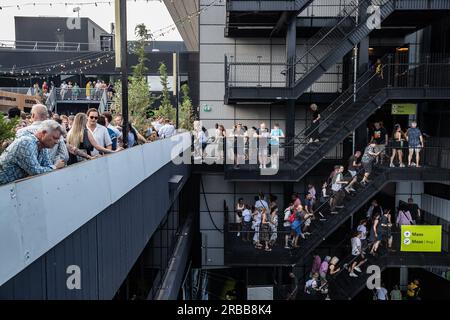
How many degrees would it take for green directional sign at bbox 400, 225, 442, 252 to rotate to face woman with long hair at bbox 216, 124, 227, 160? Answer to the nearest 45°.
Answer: approximately 90° to its right

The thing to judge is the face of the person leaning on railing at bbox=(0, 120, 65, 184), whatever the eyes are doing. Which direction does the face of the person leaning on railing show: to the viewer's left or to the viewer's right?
to the viewer's right

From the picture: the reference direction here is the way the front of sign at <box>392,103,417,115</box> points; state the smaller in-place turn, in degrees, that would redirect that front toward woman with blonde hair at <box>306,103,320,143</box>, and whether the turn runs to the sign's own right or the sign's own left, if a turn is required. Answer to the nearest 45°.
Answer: approximately 45° to the sign's own right

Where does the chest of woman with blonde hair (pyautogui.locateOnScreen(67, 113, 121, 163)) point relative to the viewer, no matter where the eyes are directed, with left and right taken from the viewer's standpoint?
facing away from the viewer and to the right of the viewer

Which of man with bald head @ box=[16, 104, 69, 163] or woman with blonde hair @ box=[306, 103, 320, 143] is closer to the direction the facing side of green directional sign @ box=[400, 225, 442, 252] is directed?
the man with bald head

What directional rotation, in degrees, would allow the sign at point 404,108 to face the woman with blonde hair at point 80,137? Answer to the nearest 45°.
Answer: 0° — it already faces them

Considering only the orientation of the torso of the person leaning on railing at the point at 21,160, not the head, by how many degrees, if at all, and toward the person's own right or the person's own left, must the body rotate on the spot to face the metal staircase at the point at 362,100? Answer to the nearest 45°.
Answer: approximately 45° to the person's own left

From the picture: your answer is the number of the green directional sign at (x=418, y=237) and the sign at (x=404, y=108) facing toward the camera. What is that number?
2

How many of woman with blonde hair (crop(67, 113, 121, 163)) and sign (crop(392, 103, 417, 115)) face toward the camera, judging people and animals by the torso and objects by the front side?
1

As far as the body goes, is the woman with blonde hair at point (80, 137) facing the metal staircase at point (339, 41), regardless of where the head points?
yes

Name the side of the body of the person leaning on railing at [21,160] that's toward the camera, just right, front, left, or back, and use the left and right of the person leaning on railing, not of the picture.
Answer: right
